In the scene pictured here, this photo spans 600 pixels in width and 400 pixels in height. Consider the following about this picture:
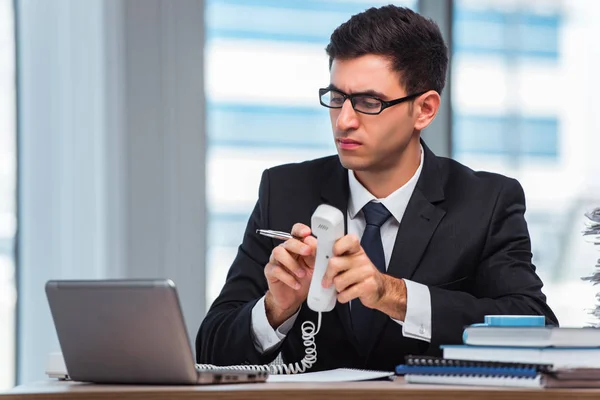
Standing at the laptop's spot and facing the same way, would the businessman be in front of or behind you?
in front

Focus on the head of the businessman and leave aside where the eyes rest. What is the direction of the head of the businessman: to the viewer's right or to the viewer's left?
to the viewer's left

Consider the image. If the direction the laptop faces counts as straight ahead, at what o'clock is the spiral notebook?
The spiral notebook is roughly at 2 o'clock from the laptop.

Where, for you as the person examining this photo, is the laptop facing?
facing away from the viewer and to the right of the viewer
